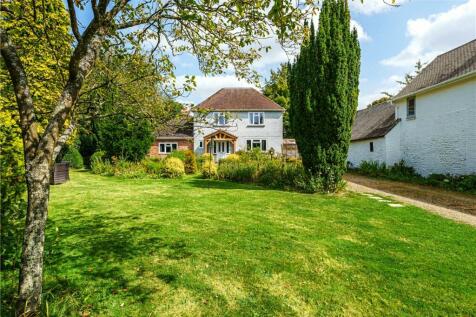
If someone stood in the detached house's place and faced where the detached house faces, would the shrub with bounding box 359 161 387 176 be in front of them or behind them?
in front

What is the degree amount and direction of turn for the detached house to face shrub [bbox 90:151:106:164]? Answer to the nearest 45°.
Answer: approximately 45° to its right

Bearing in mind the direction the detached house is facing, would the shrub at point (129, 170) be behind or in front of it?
in front

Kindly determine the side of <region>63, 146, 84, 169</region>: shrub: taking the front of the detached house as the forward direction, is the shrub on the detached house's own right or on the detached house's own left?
on the detached house's own right

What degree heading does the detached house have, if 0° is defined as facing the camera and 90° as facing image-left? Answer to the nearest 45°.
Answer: approximately 0°

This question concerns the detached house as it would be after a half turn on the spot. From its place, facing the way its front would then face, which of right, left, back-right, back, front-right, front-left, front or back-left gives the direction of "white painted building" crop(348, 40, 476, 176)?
back-right

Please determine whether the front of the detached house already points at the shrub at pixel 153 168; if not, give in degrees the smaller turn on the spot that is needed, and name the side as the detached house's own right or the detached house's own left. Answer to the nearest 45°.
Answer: approximately 45° to the detached house's own right

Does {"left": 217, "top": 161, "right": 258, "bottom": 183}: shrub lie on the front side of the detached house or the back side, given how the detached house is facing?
on the front side

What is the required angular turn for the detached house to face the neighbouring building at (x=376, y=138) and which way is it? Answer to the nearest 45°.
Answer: approximately 45° to its left

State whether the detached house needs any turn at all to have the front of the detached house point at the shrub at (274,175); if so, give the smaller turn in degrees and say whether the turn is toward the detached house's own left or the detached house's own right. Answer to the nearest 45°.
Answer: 0° — it already faces it
